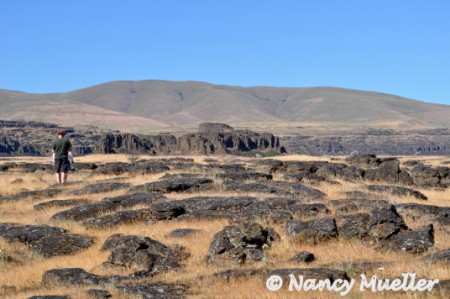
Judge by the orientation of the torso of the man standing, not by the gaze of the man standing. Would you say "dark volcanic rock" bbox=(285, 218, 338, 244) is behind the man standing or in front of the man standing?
behind

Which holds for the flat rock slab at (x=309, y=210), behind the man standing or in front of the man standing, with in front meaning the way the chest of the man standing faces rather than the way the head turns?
behind

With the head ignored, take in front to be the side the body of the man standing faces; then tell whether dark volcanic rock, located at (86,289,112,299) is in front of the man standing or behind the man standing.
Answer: behind

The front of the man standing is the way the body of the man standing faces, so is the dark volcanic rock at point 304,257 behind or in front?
behind

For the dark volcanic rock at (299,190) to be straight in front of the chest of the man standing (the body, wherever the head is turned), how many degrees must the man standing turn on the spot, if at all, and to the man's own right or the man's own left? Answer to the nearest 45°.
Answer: approximately 135° to the man's own right

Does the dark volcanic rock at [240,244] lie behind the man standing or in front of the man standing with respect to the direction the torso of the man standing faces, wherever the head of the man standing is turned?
behind

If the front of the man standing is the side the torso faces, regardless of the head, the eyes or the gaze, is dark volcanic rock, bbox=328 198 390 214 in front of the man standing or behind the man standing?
behind

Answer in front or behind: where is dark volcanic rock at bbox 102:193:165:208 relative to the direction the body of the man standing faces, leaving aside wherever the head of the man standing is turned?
behind

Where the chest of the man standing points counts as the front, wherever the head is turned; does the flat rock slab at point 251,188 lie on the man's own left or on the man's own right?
on the man's own right

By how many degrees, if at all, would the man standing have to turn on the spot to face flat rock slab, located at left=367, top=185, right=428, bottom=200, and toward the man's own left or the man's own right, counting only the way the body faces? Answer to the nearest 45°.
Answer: approximately 90° to the man's own right

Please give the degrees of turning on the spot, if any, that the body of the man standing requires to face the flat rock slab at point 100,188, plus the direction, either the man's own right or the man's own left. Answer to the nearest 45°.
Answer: approximately 135° to the man's own right

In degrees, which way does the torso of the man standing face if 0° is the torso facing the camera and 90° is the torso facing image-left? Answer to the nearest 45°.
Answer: approximately 180°

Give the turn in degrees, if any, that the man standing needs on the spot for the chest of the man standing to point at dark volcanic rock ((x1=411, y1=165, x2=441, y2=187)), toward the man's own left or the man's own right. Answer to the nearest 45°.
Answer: approximately 90° to the man's own right

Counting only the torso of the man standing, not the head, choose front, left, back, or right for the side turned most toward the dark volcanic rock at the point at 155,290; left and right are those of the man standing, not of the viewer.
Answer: back

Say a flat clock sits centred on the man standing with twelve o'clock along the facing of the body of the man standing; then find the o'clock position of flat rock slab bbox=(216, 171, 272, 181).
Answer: The flat rock slab is roughly at 3 o'clock from the man standing.

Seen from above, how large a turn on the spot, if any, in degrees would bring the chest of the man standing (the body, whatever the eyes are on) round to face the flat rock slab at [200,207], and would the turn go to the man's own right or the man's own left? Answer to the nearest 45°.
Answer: approximately 135° to the man's own right

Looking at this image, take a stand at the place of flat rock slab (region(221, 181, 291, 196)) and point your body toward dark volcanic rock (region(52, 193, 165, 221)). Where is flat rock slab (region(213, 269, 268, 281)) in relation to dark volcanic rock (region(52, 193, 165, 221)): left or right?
left
